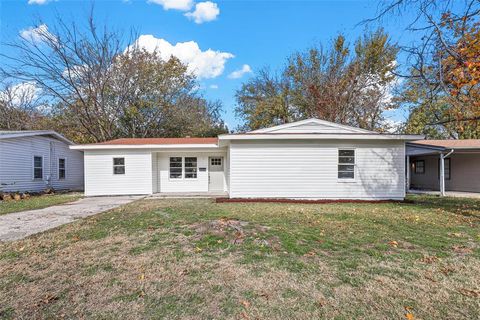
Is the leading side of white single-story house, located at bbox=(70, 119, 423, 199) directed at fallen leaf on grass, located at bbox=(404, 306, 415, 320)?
yes

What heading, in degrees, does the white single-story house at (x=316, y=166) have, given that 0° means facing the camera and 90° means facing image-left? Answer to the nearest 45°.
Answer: approximately 0°

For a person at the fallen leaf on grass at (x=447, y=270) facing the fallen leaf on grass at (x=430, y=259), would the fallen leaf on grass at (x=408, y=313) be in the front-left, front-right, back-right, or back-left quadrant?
back-left

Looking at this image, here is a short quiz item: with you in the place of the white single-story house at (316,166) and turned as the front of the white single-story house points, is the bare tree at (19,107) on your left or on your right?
on your right

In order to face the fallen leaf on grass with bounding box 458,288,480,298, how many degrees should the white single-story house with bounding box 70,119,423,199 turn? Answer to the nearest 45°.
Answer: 0° — it already faces it

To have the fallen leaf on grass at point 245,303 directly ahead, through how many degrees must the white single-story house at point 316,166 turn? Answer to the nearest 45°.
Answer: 0° — it already faces it

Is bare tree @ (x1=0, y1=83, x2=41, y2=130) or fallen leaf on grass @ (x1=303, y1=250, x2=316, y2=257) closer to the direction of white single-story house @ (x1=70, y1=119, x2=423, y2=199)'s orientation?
the fallen leaf on grass

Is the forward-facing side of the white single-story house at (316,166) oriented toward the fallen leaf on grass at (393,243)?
yes
